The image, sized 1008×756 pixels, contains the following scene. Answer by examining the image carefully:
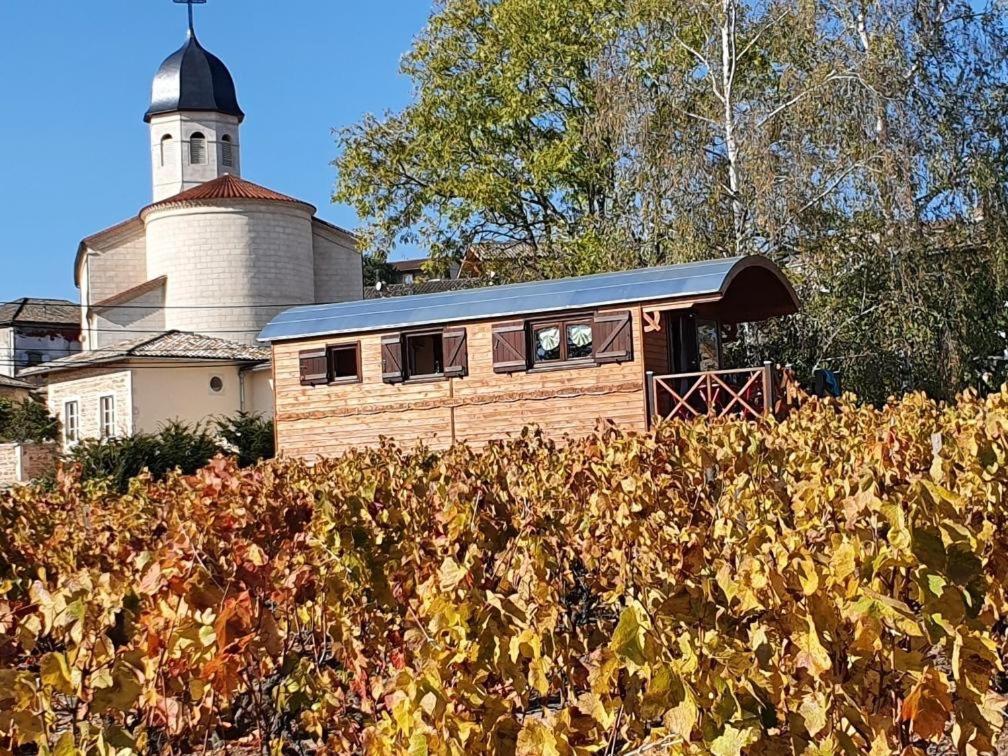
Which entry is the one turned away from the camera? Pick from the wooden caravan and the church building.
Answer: the church building

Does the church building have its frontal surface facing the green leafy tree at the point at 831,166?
no

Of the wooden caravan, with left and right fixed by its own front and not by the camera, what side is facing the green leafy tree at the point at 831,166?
left

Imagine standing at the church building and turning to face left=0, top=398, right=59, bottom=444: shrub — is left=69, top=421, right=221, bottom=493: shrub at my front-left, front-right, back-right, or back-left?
front-left

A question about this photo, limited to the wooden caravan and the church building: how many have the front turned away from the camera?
1

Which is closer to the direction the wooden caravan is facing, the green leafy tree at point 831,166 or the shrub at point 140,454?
the green leafy tree

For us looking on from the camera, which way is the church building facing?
facing away from the viewer

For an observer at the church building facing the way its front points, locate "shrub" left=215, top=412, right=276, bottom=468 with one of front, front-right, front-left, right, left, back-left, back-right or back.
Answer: back

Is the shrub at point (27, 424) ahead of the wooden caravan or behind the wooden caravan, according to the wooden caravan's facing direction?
behind

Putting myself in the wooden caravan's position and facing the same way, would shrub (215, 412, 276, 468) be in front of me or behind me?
behind

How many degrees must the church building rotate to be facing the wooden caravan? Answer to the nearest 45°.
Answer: approximately 180°

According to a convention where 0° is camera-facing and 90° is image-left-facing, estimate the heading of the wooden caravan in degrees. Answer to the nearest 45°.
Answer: approximately 315°

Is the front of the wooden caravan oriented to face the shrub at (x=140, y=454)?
no
